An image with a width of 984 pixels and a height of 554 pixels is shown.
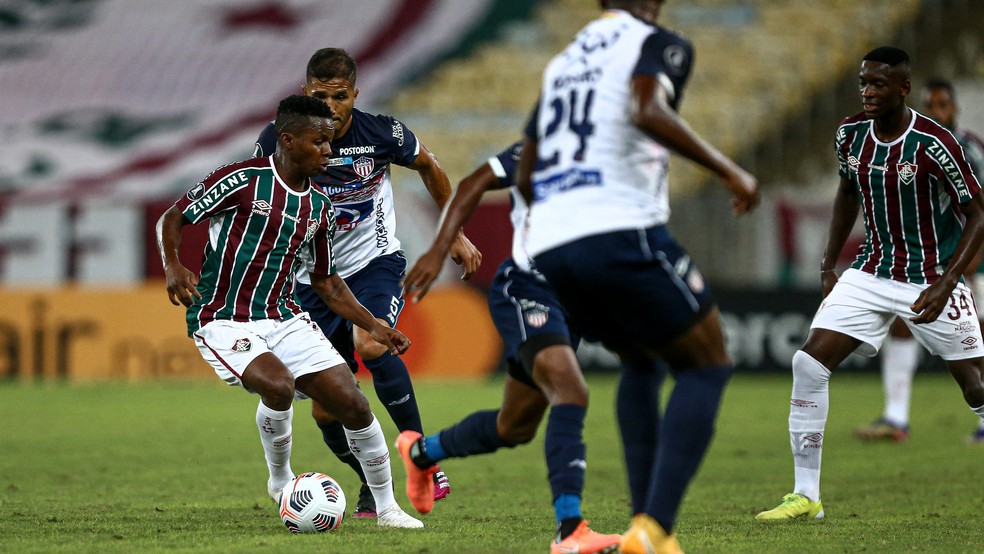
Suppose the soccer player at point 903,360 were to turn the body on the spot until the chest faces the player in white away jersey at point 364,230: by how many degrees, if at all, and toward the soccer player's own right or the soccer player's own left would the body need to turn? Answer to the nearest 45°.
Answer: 0° — they already face them

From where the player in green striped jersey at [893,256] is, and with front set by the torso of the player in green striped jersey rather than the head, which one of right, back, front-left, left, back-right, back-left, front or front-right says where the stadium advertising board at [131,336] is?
right

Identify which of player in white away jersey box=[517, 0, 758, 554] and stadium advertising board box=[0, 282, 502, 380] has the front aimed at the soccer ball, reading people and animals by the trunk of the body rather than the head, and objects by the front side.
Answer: the stadium advertising board

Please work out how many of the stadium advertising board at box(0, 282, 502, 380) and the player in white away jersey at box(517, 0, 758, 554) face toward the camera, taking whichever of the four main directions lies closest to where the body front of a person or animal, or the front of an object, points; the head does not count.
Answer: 1

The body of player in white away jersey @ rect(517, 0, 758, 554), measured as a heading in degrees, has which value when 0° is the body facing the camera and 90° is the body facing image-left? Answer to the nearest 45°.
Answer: approximately 225°

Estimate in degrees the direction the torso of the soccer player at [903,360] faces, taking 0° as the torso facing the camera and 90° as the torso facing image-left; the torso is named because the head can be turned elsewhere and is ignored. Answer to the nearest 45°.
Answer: approximately 45°

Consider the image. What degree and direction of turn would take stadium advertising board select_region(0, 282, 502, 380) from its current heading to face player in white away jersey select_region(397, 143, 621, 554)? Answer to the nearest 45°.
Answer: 0° — it already faces them

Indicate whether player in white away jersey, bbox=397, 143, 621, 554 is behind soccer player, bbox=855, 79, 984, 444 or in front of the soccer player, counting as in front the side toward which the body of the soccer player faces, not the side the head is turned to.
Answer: in front

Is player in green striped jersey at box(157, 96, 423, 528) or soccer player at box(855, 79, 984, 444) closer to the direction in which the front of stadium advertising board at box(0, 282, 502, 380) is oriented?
the player in green striped jersey

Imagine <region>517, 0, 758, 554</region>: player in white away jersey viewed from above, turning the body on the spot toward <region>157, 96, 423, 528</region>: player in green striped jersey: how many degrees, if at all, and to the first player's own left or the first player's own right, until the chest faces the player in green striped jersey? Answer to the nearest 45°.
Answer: approximately 90° to the first player's own left

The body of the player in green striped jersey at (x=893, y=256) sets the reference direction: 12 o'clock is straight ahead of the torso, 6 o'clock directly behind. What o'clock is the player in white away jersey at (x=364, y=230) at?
The player in white away jersey is roughly at 1 o'clock from the player in green striped jersey.

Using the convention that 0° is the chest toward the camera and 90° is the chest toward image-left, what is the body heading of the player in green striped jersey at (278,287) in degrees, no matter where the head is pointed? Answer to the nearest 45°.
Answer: approximately 315°

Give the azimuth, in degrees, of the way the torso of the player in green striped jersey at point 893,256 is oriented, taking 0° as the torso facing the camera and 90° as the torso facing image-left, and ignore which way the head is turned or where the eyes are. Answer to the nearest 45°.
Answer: approximately 45°

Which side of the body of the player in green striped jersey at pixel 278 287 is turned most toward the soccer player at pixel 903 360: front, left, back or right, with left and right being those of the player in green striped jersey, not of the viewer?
left
